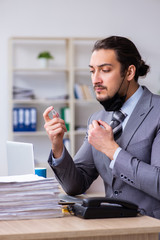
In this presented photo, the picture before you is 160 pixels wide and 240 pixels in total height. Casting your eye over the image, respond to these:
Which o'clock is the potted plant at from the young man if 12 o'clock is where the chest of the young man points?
The potted plant is roughly at 4 o'clock from the young man.

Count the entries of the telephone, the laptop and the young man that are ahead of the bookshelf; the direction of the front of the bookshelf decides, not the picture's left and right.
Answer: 3

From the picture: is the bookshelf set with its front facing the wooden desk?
yes

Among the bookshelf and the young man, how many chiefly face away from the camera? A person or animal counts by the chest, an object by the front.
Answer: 0

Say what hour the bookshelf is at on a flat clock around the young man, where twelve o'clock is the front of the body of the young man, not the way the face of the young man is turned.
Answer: The bookshelf is roughly at 4 o'clock from the young man.

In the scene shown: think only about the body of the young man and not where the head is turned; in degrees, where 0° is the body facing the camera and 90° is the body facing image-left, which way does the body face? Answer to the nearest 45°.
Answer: approximately 45°

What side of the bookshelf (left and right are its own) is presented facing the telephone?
front

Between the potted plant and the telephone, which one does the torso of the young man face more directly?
the telephone

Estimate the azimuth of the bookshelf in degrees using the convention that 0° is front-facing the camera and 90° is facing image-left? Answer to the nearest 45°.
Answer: approximately 0°

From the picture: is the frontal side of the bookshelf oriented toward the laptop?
yes

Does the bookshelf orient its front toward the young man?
yes
